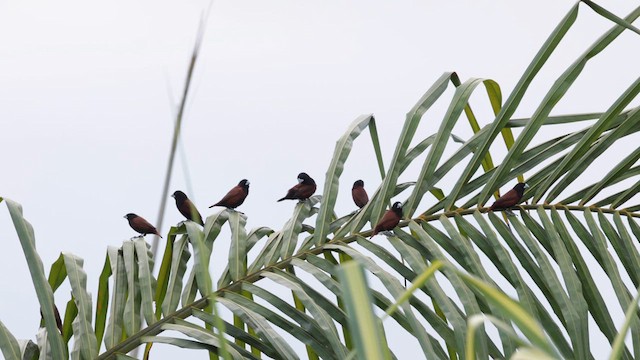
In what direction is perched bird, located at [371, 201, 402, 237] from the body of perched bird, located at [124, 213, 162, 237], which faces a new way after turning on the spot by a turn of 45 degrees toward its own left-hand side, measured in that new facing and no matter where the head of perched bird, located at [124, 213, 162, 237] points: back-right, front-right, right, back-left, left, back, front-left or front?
left

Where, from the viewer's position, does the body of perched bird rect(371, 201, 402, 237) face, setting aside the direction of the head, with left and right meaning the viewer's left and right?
facing to the right of the viewer

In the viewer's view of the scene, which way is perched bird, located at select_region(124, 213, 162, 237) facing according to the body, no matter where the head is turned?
to the viewer's left

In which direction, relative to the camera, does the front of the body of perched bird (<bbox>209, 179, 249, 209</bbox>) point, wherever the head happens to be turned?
to the viewer's right

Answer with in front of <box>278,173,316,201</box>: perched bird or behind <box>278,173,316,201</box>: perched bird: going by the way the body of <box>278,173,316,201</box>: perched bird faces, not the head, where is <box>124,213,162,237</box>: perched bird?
behind

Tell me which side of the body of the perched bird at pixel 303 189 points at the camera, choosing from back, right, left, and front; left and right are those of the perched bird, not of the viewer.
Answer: right

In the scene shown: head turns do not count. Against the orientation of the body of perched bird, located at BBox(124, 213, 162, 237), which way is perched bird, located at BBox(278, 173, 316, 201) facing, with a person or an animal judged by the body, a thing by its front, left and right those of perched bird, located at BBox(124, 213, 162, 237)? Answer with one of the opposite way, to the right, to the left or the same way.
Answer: the opposite way

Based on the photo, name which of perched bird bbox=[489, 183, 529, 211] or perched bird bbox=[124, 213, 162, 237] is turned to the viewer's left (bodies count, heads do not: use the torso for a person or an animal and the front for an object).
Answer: perched bird bbox=[124, 213, 162, 237]

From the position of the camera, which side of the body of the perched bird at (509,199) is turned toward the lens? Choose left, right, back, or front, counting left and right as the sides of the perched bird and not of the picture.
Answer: right

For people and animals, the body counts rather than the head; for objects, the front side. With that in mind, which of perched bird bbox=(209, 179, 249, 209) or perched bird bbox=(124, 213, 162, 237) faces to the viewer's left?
perched bird bbox=(124, 213, 162, 237)
